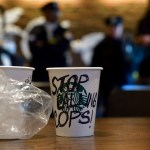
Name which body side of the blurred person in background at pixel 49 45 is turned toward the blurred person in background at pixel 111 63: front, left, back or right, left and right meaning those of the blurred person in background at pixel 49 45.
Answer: left

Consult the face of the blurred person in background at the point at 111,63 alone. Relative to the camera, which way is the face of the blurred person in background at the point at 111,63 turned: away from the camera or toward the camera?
toward the camera

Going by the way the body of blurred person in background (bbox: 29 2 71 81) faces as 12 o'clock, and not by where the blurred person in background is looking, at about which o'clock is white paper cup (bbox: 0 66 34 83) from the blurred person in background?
The white paper cup is roughly at 12 o'clock from the blurred person in background.

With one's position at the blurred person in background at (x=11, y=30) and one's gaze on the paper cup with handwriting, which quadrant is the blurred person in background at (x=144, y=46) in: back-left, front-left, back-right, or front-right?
front-left

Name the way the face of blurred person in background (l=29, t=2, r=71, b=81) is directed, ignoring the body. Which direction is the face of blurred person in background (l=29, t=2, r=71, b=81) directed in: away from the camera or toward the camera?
toward the camera

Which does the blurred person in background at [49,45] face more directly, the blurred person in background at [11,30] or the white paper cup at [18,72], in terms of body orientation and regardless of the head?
the white paper cup

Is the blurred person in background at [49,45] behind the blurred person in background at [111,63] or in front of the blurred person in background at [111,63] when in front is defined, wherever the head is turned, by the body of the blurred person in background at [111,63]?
behind

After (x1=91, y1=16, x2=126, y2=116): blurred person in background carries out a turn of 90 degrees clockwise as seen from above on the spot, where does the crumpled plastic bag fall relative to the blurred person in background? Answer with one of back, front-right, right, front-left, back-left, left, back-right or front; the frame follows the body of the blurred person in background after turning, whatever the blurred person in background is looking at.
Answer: front-left

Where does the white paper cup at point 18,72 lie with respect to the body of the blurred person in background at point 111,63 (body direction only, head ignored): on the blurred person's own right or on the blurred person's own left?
on the blurred person's own right

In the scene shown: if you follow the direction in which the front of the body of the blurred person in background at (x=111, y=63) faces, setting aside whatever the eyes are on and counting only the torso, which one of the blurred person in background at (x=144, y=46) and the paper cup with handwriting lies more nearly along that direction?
the paper cup with handwriting

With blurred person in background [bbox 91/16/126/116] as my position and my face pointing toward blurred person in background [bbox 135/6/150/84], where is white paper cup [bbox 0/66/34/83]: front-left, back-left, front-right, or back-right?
back-right

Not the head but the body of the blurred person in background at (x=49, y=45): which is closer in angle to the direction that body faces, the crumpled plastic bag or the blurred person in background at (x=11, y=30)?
the crumpled plastic bag

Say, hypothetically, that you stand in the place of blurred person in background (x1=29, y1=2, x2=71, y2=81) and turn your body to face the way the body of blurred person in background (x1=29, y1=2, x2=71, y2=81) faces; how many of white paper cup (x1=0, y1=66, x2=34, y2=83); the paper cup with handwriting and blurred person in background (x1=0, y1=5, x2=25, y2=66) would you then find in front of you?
2

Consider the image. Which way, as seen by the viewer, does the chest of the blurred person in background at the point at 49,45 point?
toward the camera

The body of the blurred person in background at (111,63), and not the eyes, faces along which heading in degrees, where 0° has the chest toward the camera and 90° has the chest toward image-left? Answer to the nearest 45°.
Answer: approximately 315°

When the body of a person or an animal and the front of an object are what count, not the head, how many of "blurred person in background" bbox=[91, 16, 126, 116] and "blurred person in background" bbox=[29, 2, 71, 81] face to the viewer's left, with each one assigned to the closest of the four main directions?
0
